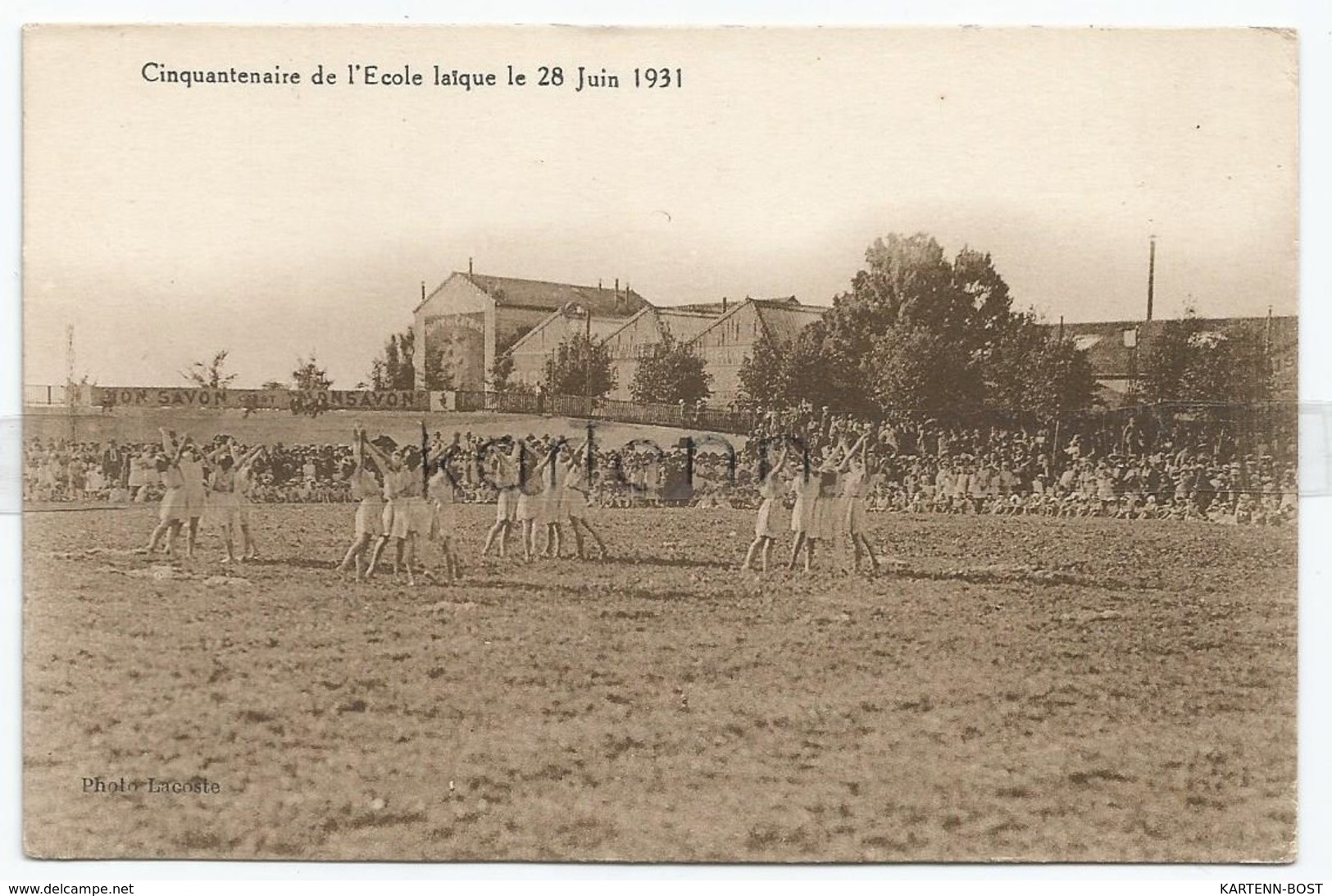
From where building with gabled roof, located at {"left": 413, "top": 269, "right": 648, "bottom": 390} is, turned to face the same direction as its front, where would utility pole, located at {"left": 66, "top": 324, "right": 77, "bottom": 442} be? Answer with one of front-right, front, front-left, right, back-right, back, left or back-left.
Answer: front-right

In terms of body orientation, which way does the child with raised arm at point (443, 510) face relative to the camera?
away from the camera

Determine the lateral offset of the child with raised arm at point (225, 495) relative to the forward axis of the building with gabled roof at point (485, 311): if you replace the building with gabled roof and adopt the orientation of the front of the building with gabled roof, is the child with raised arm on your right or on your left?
on your right

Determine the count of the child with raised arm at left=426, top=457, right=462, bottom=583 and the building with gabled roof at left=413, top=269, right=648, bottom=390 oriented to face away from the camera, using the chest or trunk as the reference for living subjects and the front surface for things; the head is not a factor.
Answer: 1

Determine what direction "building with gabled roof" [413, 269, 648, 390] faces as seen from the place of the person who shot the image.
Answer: facing the viewer and to the left of the viewer
